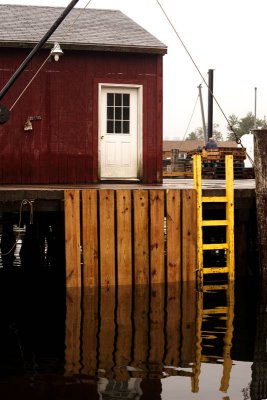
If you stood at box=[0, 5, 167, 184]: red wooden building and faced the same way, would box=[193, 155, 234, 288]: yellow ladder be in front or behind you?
in front

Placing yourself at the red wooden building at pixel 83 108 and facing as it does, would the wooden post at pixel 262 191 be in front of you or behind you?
in front

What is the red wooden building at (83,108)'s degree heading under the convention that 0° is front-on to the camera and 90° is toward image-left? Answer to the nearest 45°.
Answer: approximately 0°
